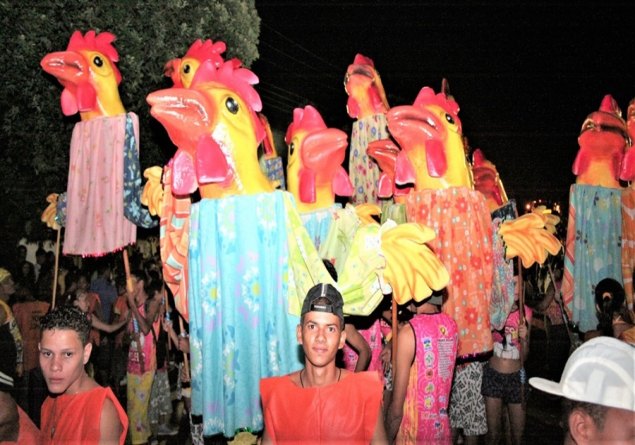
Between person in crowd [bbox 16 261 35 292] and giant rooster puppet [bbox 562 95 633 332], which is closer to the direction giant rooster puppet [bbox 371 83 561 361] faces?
the person in crowd

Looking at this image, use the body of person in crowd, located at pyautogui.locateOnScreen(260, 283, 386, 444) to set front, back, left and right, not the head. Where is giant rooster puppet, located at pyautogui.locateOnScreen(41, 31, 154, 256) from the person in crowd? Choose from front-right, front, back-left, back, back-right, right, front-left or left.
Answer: back-right

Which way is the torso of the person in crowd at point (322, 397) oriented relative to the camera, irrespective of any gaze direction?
toward the camera

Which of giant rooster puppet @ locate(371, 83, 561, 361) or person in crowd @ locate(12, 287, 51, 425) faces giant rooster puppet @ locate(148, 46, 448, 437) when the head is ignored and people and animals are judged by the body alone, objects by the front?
giant rooster puppet @ locate(371, 83, 561, 361)

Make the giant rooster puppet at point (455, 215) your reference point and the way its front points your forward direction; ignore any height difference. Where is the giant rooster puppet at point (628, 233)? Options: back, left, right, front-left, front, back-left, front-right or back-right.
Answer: back

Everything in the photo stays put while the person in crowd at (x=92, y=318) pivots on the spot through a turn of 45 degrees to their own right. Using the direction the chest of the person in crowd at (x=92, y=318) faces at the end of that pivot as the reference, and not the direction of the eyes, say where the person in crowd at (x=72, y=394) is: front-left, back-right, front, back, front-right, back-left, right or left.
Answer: front

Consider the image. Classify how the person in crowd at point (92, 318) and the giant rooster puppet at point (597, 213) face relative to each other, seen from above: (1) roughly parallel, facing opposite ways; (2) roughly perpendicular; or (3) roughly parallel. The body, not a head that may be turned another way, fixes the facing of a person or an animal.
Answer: roughly perpendicular
